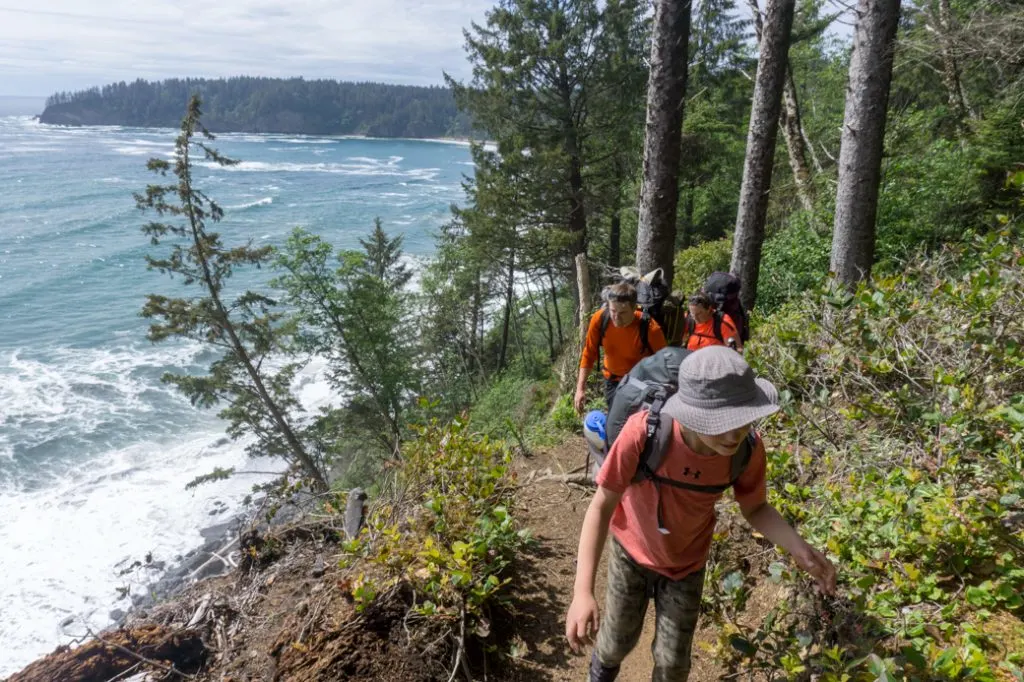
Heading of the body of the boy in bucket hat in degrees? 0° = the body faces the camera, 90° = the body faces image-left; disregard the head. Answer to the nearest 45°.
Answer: approximately 315°

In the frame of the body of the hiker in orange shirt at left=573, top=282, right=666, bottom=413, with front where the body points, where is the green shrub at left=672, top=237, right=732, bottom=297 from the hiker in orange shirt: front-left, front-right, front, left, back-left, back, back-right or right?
back

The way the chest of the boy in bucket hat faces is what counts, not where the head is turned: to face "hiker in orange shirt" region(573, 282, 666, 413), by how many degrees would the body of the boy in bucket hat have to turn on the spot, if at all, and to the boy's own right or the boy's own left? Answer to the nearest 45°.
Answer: approximately 135° to the boy's own left

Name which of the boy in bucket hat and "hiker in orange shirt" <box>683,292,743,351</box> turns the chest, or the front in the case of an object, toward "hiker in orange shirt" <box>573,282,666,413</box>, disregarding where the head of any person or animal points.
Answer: "hiker in orange shirt" <box>683,292,743,351</box>

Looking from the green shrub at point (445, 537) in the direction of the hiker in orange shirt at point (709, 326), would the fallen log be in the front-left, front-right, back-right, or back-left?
back-left

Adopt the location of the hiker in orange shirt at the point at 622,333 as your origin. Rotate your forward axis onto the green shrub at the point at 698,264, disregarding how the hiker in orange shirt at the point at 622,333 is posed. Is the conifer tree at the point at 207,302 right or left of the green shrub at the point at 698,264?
left
